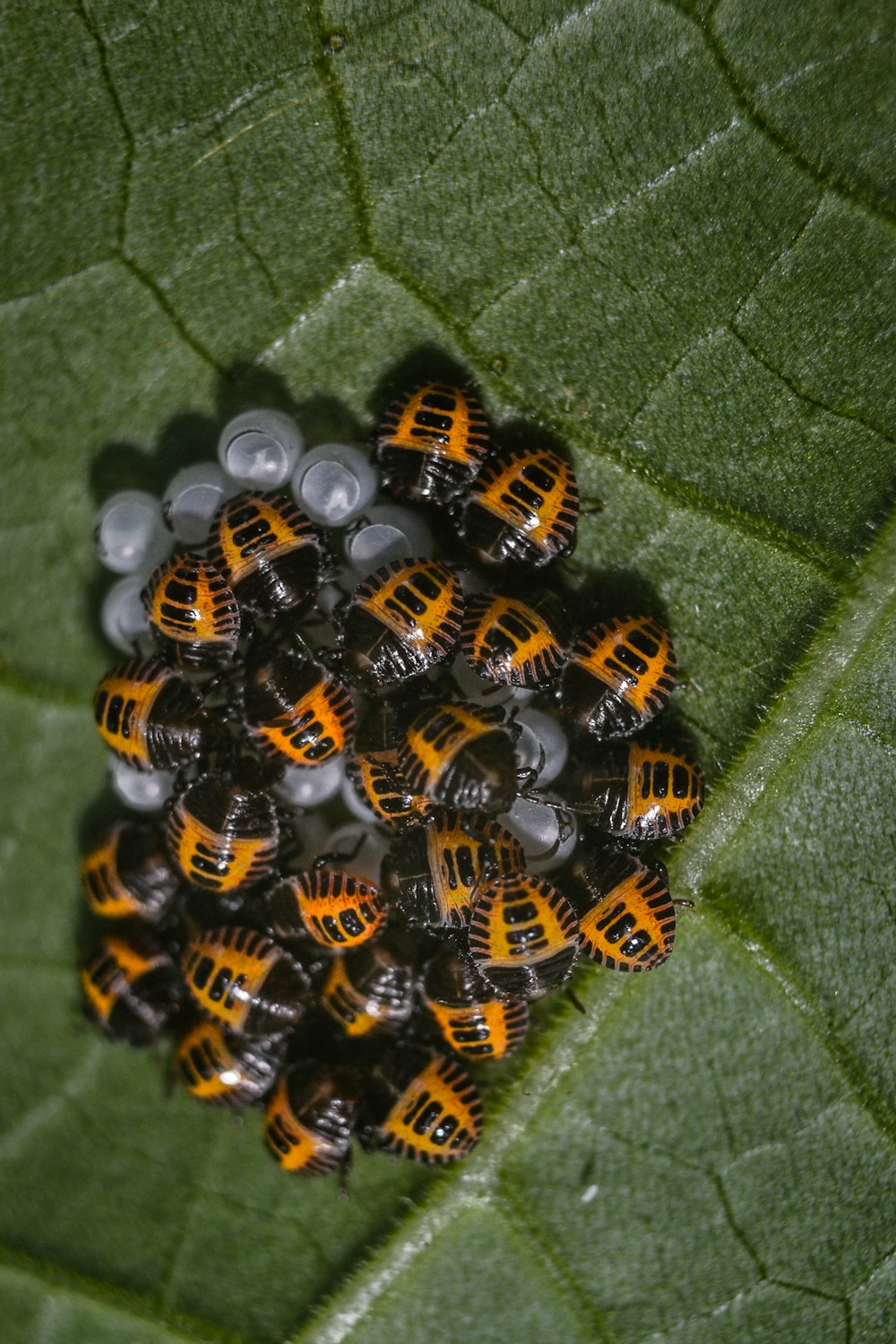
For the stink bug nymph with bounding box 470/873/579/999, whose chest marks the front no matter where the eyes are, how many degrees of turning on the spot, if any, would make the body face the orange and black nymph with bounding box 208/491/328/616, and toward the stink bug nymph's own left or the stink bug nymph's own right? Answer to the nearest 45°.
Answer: approximately 180°

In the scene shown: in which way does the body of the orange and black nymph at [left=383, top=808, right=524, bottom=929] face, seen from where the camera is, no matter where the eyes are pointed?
to the viewer's left

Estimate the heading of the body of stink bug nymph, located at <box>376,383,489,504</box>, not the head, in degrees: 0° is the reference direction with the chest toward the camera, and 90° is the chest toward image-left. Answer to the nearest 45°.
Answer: approximately 0°

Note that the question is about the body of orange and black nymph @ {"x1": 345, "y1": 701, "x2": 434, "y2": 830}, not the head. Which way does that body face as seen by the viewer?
away from the camera

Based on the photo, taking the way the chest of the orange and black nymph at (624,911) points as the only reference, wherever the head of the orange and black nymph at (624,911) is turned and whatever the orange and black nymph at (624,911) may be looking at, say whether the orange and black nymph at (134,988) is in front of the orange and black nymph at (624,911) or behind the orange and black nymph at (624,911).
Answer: in front

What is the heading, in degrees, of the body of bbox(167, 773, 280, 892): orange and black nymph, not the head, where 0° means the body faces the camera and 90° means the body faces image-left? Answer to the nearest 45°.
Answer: approximately 180°
